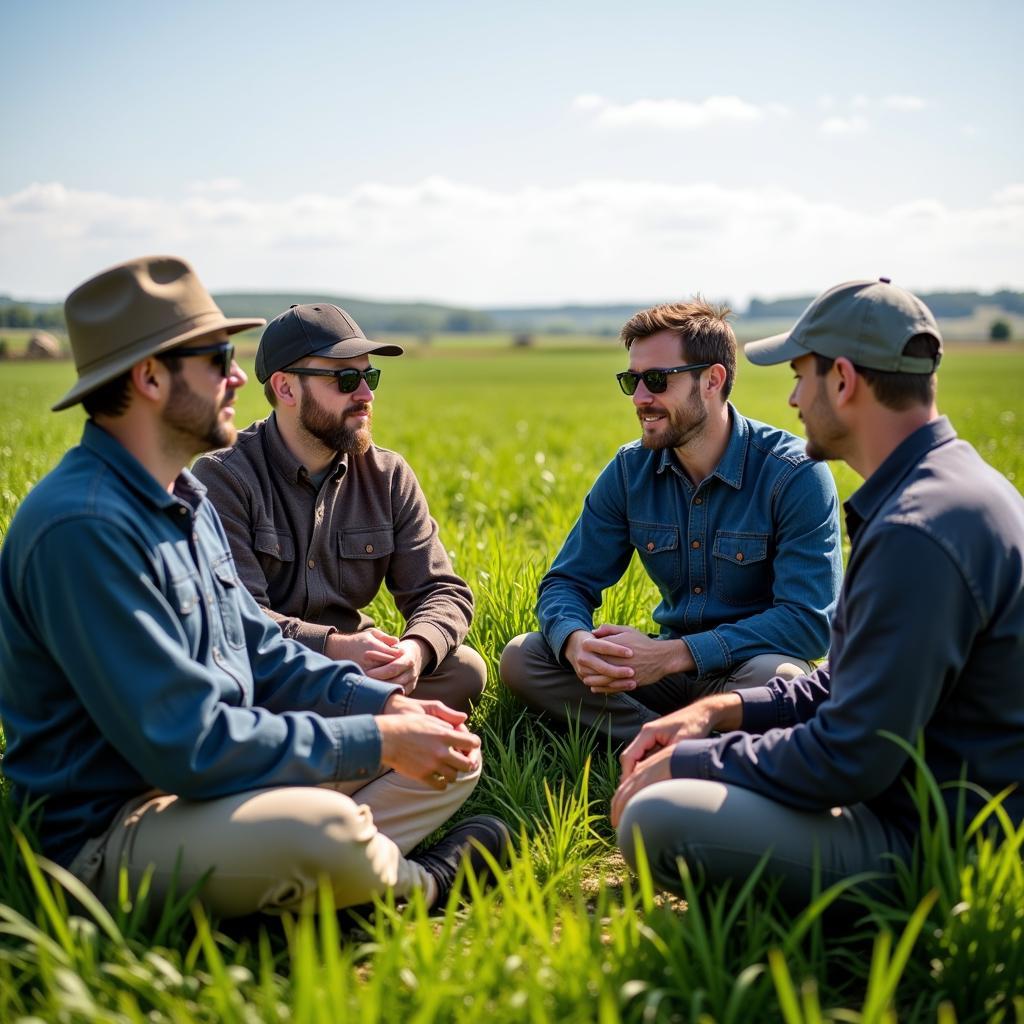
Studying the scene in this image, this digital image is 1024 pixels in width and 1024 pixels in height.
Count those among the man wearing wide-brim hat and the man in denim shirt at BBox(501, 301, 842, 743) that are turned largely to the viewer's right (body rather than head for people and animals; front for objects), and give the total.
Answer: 1

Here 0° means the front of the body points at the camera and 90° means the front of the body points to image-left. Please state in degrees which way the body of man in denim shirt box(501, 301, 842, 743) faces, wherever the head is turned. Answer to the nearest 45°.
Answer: approximately 45°

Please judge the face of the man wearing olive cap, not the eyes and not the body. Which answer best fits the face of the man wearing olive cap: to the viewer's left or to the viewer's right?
to the viewer's left

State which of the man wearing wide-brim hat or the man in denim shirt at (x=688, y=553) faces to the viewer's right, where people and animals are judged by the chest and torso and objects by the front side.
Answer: the man wearing wide-brim hat

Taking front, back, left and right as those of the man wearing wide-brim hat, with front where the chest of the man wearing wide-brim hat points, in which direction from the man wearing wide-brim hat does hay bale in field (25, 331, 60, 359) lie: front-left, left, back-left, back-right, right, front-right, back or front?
left

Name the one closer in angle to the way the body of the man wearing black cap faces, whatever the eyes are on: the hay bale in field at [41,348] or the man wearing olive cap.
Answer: the man wearing olive cap

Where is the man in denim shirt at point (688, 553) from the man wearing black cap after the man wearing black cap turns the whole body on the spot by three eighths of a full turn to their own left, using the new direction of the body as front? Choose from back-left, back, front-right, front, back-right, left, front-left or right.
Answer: right

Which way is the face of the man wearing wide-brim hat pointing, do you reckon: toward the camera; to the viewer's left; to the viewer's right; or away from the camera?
to the viewer's right

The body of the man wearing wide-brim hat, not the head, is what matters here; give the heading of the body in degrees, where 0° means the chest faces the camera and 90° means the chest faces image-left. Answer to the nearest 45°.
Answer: approximately 270°

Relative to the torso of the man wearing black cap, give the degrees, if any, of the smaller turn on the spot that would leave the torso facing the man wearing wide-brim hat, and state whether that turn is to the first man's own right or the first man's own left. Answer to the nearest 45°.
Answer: approximately 45° to the first man's own right

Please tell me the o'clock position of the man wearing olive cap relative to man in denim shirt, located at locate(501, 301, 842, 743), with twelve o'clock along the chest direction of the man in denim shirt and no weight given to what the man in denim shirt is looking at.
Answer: The man wearing olive cap is roughly at 10 o'clock from the man in denim shirt.
